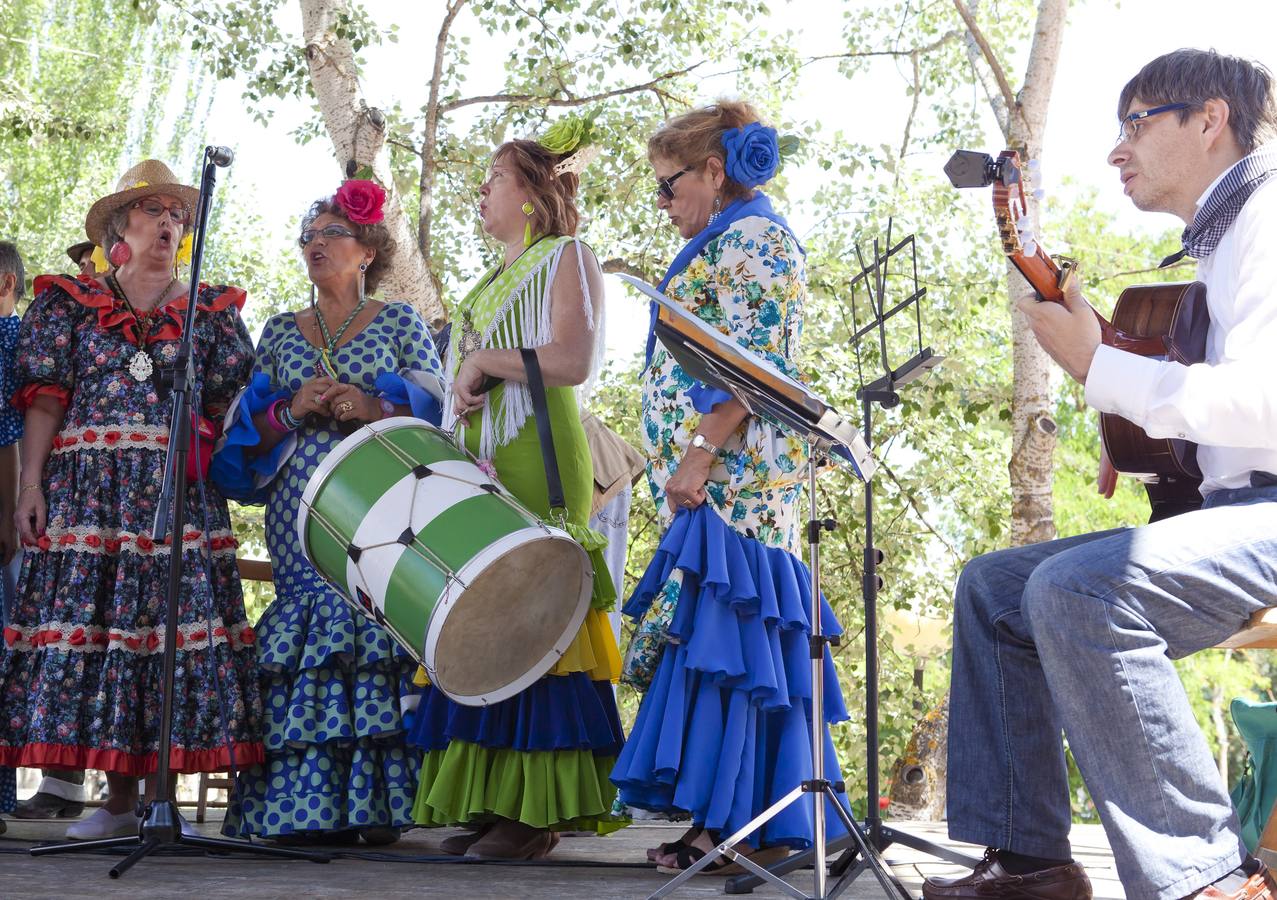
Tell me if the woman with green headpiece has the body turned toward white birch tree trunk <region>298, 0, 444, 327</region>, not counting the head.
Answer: no

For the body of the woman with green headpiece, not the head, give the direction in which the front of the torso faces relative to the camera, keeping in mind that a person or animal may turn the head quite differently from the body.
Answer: to the viewer's left

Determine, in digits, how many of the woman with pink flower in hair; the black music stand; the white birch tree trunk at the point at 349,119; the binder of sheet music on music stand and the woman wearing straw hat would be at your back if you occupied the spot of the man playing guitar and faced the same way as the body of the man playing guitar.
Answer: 0

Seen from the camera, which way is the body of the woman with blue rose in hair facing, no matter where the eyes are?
to the viewer's left

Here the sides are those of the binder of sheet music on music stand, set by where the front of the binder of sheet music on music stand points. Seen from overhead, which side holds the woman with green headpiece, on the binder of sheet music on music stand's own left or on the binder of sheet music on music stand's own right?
on the binder of sheet music on music stand's own left

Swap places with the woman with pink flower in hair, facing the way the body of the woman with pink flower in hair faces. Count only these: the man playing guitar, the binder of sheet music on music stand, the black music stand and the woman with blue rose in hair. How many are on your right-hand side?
0

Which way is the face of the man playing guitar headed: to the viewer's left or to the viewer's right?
to the viewer's left

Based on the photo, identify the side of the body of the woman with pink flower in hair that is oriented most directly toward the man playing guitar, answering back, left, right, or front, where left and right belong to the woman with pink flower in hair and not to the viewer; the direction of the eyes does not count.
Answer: left

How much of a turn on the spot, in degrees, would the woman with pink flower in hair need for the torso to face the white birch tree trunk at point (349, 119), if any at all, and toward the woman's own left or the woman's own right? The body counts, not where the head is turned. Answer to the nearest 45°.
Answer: approximately 135° to the woman's own right

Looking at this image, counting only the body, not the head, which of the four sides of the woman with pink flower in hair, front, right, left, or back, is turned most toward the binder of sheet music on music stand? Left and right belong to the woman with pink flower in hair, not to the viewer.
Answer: left

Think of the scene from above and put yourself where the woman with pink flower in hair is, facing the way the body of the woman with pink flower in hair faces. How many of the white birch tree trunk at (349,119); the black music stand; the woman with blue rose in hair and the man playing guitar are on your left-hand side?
3

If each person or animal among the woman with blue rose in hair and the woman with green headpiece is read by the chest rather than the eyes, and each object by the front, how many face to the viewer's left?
2

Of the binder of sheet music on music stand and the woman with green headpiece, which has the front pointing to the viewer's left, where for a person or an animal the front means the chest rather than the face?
the woman with green headpiece

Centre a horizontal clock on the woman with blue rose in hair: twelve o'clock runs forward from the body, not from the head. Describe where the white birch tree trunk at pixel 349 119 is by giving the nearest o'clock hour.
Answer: The white birch tree trunk is roughly at 2 o'clock from the woman with blue rose in hair.

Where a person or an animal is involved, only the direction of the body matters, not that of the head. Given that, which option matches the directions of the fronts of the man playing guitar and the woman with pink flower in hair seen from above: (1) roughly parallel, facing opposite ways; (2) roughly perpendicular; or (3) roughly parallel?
roughly perpendicular

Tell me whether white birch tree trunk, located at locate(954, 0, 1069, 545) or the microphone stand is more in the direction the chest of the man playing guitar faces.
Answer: the microphone stand

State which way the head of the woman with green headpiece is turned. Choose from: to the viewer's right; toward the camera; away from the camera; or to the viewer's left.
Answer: to the viewer's left

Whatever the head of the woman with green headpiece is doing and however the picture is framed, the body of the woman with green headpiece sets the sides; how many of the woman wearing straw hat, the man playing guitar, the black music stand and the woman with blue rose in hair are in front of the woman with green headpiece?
1

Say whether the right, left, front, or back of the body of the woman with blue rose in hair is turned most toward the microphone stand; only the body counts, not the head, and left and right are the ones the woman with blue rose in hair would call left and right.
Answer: front

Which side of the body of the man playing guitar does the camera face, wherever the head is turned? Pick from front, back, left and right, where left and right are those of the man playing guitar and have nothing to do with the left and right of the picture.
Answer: left

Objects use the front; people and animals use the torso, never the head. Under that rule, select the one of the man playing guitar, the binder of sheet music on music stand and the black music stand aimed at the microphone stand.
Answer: the man playing guitar

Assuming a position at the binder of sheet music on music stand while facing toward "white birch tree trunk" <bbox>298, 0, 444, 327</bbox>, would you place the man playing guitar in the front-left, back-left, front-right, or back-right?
back-right

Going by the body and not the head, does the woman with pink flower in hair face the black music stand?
no
